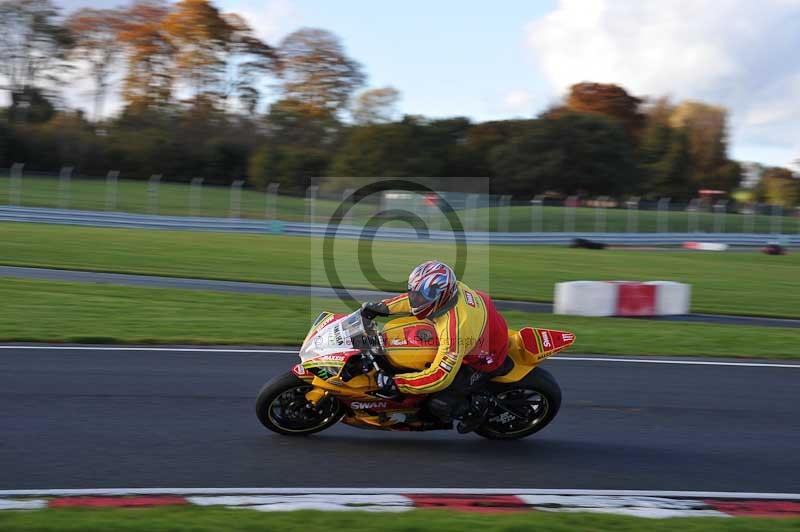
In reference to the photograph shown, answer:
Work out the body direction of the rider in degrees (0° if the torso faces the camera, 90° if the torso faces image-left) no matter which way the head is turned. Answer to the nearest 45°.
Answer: approximately 90°

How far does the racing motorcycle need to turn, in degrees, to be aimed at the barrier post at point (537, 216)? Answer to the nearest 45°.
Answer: approximately 90° to its right

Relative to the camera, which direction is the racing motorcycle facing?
to the viewer's left

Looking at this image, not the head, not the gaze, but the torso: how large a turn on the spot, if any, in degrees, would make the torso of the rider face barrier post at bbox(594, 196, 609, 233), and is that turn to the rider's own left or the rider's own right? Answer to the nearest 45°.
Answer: approximately 90° to the rider's own right

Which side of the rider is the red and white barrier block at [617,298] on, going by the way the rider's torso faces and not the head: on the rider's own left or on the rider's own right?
on the rider's own right

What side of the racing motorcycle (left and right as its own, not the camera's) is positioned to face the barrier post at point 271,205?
right

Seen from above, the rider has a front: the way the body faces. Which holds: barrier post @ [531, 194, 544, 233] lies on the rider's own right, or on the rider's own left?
on the rider's own right

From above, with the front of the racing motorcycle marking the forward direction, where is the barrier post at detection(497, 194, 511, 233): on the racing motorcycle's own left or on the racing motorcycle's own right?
on the racing motorcycle's own right

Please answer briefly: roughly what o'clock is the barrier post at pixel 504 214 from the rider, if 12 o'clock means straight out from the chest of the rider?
The barrier post is roughly at 3 o'clock from the rider.

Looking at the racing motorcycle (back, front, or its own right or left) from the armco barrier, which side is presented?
right

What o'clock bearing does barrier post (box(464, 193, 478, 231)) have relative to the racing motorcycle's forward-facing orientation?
The barrier post is roughly at 3 o'clock from the racing motorcycle.
